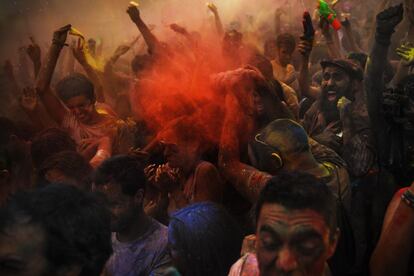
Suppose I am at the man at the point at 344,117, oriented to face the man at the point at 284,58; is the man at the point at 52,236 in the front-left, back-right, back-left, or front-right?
back-left

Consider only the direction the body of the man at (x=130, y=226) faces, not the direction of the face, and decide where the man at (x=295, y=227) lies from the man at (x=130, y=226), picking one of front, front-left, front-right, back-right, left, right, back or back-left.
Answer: left

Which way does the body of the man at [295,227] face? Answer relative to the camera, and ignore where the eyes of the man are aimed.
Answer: toward the camera

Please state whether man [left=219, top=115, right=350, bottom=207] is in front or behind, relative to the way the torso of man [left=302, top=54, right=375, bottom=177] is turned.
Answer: in front

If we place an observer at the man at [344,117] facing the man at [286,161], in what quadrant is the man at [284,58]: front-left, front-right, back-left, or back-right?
back-right

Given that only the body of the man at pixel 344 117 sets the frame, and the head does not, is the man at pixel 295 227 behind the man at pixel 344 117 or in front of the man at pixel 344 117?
in front

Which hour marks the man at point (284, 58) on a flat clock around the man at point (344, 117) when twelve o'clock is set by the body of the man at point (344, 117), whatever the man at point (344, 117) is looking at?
the man at point (284, 58) is roughly at 4 o'clock from the man at point (344, 117).

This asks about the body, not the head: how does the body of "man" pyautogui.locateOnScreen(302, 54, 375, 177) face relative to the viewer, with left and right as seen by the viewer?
facing the viewer and to the left of the viewer

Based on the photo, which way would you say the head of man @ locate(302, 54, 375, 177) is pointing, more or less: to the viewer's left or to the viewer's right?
to the viewer's left

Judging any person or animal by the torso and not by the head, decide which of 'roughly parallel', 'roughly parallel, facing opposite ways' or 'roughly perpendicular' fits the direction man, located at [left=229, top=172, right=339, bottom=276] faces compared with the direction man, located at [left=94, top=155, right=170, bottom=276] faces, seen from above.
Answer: roughly parallel

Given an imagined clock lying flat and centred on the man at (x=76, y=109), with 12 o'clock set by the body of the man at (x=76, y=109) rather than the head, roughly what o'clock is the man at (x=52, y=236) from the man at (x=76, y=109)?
the man at (x=52, y=236) is roughly at 12 o'clock from the man at (x=76, y=109).

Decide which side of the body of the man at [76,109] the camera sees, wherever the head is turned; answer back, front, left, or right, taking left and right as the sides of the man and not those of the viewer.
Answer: front

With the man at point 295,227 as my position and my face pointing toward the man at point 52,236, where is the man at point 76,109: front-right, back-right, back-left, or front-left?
front-right

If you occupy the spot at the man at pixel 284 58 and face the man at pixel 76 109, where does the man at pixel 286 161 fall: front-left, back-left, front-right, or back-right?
front-left

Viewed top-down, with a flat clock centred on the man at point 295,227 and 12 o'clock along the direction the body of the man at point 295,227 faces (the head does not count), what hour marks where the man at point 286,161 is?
the man at point 286,161 is roughly at 6 o'clock from the man at point 295,227.

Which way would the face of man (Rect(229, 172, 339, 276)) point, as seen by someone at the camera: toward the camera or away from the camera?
toward the camera
